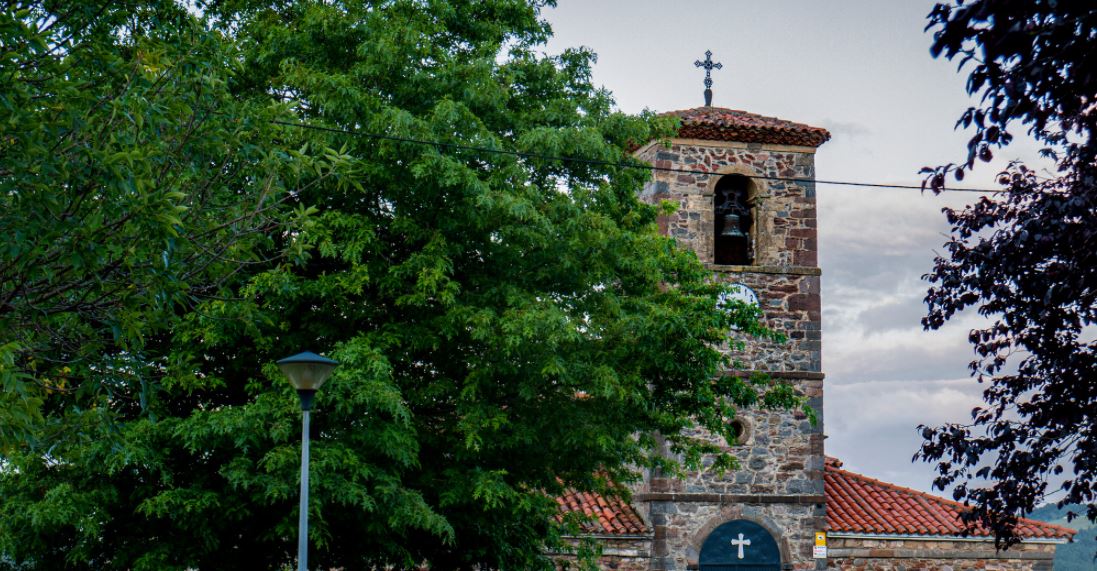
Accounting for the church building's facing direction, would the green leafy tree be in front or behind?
in front

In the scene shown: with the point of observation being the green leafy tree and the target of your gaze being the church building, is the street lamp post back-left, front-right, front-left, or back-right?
back-right

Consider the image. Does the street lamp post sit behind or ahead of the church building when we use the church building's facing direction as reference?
ahead

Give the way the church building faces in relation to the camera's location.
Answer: facing the viewer
